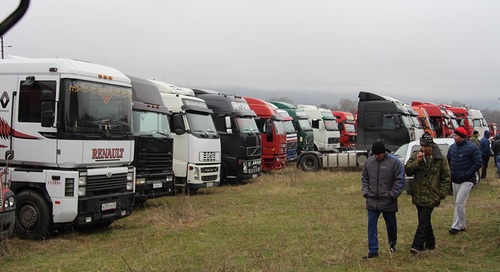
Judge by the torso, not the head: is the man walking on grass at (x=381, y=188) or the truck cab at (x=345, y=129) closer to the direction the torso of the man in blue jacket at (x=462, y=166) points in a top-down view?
the man walking on grass

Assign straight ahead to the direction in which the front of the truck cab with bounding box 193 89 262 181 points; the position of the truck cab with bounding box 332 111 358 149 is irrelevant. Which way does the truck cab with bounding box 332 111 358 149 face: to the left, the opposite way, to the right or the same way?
the same way

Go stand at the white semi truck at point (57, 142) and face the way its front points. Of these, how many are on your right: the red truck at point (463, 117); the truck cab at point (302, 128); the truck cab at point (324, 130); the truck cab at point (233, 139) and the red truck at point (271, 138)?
0

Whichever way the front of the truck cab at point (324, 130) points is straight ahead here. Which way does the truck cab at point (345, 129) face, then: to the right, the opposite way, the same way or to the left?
the same way

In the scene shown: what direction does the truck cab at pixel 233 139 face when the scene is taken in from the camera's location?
facing the viewer and to the right of the viewer

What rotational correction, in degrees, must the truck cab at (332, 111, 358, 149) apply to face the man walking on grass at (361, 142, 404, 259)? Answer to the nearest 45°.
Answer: approximately 45° to its right

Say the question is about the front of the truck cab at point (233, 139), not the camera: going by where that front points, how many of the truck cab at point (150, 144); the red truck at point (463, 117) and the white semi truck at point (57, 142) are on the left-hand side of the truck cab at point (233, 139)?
1
